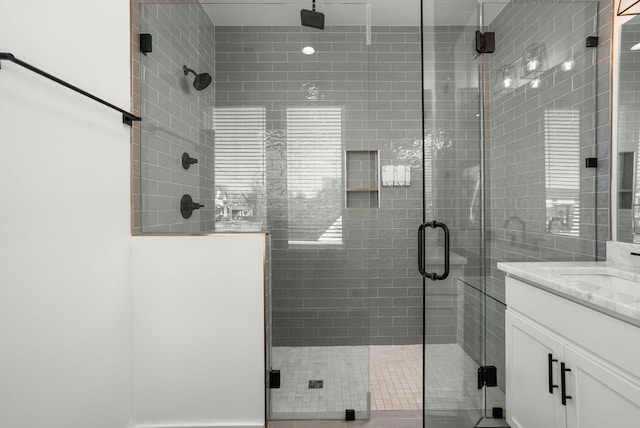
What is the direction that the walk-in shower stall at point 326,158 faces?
toward the camera

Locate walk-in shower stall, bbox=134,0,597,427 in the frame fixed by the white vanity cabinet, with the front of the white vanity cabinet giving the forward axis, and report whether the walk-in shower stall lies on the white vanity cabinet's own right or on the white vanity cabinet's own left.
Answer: on the white vanity cabinet's own right

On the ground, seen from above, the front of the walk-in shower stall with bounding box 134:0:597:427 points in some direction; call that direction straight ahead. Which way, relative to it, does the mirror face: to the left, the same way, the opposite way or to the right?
to the right

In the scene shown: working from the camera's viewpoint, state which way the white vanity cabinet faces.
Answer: facing the viewer and to the left of the viewer

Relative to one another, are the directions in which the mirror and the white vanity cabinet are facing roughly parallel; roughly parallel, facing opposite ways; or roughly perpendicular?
roughly parallel

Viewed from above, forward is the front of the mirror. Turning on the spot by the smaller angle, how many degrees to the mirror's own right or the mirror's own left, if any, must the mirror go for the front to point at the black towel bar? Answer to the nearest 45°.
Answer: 0° — it already faces it
